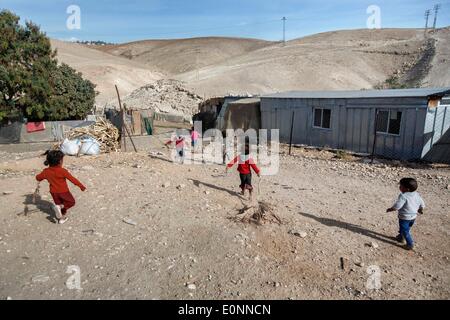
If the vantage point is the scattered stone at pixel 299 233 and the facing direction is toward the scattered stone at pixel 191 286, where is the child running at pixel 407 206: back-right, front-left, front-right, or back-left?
back-left

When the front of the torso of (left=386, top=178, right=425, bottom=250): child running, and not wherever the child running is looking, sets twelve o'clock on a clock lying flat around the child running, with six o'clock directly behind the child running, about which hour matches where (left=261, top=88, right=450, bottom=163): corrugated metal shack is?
The corrugated metal shack is roughly at 1 o'clock from the child running.

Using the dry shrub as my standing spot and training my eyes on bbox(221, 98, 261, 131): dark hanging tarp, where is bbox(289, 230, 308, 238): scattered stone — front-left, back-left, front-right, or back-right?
back-right

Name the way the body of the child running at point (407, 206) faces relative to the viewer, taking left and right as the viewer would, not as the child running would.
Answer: facing away from the viewer and to the left of the viewer

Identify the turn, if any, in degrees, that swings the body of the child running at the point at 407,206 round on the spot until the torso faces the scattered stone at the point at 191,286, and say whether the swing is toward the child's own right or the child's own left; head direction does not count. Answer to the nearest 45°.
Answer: approximately 90° to the child's own left

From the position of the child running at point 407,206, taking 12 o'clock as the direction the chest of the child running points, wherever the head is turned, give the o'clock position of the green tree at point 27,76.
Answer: The green tree is roughly at 11 o'clock from the child running.

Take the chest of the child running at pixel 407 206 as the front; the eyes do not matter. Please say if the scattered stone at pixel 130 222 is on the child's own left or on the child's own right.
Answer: on the child's own left
